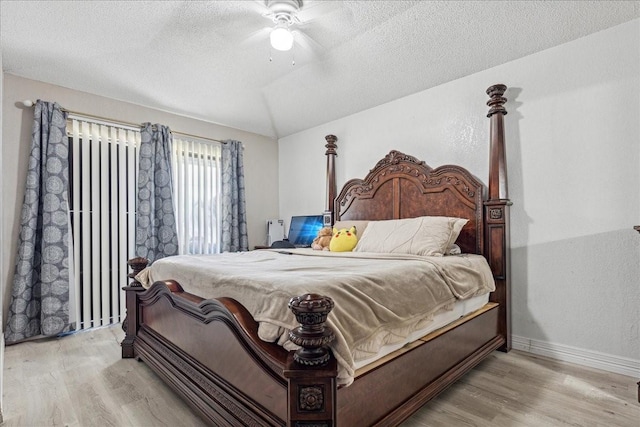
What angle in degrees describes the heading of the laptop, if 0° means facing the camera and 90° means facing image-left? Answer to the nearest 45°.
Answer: approximately 0°

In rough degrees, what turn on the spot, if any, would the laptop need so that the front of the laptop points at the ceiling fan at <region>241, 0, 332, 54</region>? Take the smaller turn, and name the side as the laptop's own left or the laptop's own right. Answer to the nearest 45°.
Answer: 0° — it already faces it

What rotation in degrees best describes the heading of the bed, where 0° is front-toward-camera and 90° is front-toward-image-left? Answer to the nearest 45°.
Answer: approximately 45°

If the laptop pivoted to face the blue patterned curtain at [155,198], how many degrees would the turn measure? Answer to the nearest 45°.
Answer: approximately 90° to its right

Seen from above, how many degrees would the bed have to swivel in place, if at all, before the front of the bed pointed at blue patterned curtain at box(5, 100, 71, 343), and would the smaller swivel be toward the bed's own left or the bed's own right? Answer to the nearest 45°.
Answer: approximately 90° to the bed's own right

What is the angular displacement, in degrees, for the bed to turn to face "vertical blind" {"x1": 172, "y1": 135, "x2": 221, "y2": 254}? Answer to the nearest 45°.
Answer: approximately 90° to its right

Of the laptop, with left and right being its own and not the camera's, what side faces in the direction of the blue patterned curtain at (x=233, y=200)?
right
